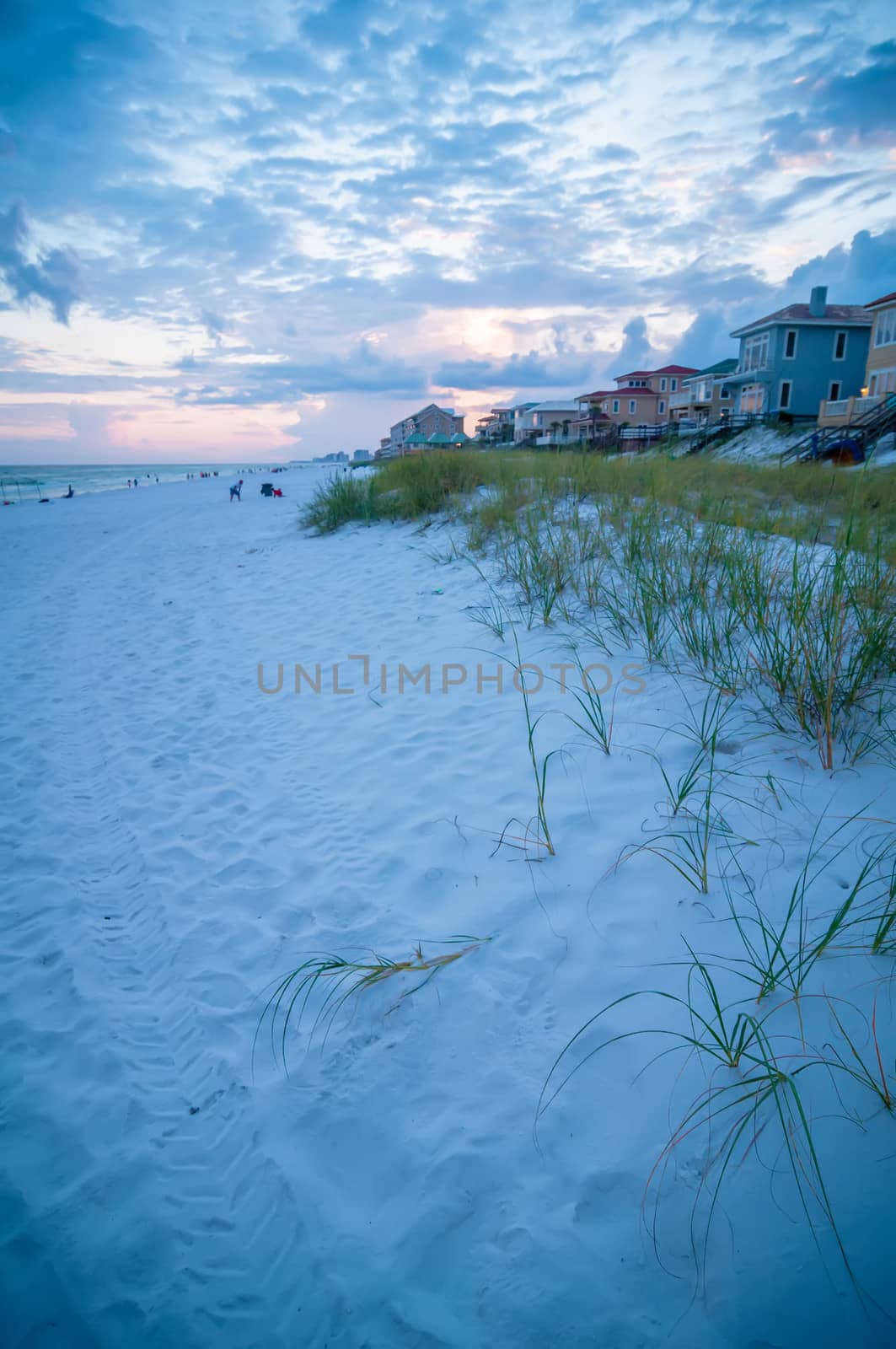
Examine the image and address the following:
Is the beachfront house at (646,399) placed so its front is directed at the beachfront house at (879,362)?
no

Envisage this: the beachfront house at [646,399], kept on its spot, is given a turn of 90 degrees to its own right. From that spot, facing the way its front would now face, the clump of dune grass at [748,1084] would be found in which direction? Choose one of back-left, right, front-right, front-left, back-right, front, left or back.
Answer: back-left

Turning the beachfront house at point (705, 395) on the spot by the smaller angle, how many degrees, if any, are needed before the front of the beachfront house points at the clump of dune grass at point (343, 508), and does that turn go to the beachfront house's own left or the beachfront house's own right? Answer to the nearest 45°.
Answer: approximately 45° to the beachfront house's own left

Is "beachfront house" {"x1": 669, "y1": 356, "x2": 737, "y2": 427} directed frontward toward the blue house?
no

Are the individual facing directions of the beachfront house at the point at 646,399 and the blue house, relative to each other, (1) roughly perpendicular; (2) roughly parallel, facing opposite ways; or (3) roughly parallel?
roughly parallel

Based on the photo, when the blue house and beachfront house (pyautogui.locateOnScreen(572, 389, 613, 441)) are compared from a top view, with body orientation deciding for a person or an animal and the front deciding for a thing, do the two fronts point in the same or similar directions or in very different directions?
same or similar directions

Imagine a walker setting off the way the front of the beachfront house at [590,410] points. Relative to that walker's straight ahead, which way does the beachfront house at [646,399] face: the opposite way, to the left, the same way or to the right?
the same way

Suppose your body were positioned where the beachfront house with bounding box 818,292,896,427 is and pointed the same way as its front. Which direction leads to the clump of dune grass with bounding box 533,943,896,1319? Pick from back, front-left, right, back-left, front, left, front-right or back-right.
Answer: front-left

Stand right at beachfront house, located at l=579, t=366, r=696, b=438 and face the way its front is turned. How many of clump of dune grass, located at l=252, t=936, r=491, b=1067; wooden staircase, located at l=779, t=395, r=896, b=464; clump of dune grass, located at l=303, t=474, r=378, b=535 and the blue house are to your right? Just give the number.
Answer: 0

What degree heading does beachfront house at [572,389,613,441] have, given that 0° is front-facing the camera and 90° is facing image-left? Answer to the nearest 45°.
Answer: approximately 45°

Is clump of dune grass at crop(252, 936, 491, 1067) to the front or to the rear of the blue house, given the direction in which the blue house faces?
to the front

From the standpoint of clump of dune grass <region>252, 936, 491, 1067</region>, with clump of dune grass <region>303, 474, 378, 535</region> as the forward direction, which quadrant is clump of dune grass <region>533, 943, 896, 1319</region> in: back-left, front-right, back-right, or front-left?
back-right

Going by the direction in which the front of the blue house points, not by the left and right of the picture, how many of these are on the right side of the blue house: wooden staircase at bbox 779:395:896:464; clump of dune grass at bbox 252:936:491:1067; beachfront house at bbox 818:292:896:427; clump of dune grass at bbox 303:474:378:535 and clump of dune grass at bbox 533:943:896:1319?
0

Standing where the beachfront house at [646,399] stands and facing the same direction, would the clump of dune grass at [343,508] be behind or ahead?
ahead

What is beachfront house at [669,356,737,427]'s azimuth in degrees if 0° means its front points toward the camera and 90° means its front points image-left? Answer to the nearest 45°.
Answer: approximately 45°

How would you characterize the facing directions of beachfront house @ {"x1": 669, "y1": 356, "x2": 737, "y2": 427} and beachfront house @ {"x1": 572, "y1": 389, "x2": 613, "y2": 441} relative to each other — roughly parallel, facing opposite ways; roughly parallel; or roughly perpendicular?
roughly parallel

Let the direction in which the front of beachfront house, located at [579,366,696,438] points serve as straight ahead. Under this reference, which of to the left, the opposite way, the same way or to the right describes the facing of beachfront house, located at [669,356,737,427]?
the same way

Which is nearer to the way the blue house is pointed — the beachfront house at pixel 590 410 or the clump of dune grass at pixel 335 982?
the clump of dune grass

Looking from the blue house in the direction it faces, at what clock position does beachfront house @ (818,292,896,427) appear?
The beachfront house is roughly at 10 o'clock from the blue house.

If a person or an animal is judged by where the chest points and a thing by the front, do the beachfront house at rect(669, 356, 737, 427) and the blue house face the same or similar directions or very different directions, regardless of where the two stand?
same or similar directions

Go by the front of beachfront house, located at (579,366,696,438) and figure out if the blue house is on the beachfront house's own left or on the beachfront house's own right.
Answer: on the beachfront house's own left
